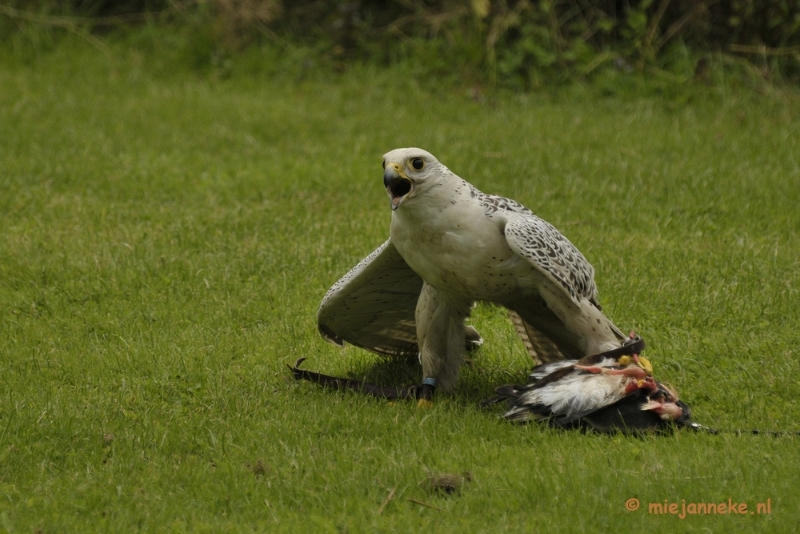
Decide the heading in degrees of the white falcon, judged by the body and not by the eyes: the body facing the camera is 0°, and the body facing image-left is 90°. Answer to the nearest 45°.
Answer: approximately 45°

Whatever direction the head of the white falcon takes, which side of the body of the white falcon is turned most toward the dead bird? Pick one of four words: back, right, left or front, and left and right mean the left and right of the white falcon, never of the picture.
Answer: left
